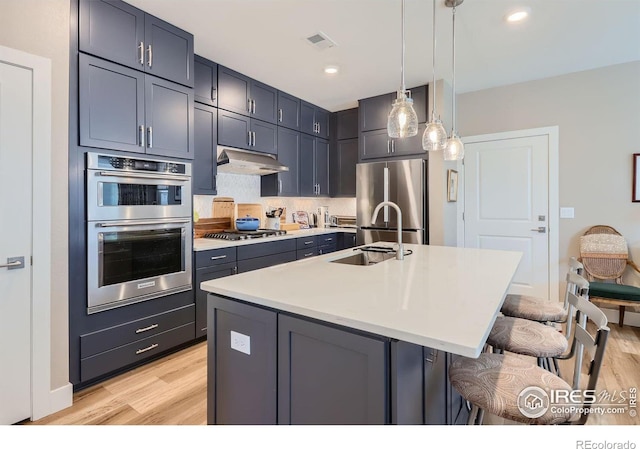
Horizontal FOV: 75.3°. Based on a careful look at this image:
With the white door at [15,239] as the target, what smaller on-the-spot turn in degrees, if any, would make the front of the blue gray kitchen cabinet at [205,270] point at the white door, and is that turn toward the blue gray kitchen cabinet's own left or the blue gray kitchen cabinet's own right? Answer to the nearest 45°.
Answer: approximately 90° to the blue gray kitchen cabinet's own right

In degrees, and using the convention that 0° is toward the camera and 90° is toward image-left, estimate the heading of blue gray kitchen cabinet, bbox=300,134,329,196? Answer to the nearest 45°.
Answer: approximately 315°

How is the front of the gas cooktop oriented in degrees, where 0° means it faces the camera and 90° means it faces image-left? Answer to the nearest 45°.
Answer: approximately 315°

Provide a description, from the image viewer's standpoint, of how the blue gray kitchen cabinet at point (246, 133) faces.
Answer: facing the viewer and to the right of the viewer

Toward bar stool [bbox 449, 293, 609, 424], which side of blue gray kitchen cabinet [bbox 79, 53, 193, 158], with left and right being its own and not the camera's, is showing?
front

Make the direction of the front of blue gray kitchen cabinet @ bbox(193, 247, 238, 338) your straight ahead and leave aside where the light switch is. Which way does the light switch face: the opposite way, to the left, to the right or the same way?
to the right

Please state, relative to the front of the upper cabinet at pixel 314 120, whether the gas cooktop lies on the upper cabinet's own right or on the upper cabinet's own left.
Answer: on the upper cabinet's own right
